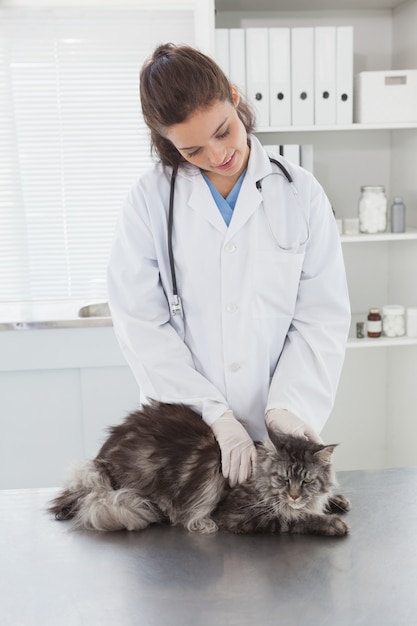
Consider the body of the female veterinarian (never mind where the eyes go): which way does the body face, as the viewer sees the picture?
toward the camera

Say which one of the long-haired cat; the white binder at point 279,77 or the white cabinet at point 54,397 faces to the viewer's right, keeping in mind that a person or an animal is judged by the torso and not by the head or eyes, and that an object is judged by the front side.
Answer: the long-haired cat

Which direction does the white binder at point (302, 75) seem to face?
toward the camera

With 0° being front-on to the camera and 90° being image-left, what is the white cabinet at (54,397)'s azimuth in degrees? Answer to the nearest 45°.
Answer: approximately 0°

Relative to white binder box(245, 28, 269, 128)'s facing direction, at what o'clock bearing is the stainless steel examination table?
The stainless steel examination table is roughly at 12 o'clock from the white binder.

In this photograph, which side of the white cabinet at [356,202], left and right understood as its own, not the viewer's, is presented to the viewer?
front

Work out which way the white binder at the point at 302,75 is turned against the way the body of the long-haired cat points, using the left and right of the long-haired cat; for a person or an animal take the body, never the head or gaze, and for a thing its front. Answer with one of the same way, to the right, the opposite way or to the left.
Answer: to the right

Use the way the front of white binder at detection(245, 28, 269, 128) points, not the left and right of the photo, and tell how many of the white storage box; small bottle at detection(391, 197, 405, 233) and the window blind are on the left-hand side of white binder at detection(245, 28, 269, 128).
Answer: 2

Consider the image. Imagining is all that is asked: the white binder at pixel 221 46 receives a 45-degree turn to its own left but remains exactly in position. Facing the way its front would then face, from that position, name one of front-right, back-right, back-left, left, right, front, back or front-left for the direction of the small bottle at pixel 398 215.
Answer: front-left
